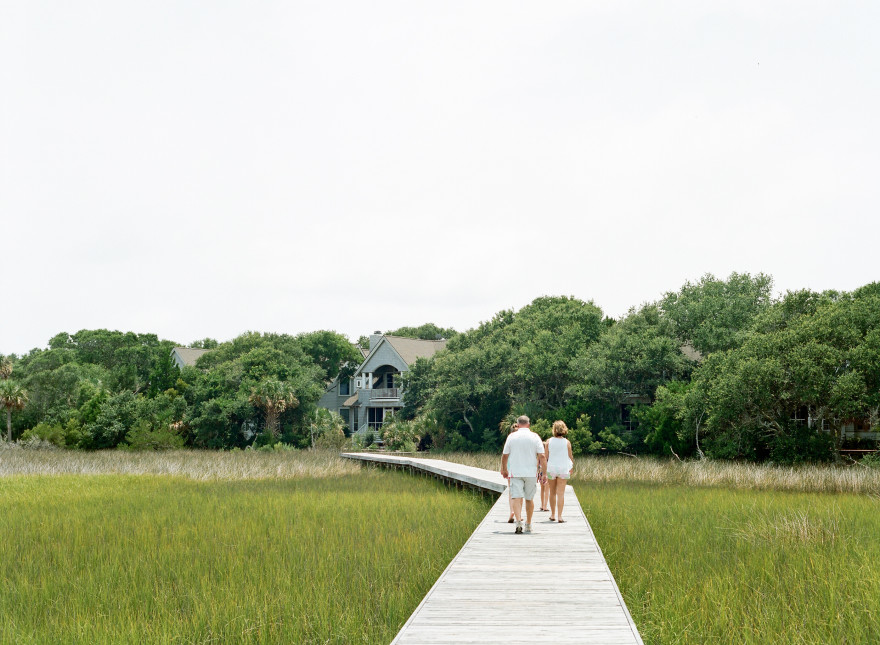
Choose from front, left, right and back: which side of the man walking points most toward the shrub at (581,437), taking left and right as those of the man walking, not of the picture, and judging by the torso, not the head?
front

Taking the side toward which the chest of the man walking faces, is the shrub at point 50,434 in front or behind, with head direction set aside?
in front

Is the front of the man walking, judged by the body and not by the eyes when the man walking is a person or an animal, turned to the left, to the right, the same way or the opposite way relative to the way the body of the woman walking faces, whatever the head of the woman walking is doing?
the same way

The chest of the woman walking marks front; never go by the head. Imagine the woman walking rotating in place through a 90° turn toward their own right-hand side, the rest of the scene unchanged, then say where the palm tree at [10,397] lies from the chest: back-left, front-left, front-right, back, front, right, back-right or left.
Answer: back-left

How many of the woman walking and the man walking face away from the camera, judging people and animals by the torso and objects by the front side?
2

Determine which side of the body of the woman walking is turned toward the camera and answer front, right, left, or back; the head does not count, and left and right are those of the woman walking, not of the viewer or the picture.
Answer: back

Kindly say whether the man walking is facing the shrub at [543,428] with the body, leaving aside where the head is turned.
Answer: yes

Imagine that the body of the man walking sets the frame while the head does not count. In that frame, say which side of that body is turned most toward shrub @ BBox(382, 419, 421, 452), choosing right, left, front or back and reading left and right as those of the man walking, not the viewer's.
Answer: front

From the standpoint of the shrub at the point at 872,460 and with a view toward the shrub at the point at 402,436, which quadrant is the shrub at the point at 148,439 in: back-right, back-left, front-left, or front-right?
front-left

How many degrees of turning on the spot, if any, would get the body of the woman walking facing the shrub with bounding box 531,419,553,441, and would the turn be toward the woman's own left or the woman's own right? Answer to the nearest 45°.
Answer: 0° — they already face it

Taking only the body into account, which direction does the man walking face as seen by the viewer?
away from the camera

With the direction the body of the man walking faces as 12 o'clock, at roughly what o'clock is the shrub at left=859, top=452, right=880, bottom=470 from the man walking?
The shrub is roughly at 1 o'clock from the man walking.

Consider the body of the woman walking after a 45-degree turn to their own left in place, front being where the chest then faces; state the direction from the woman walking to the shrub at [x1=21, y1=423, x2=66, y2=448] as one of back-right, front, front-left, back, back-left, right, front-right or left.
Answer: front
